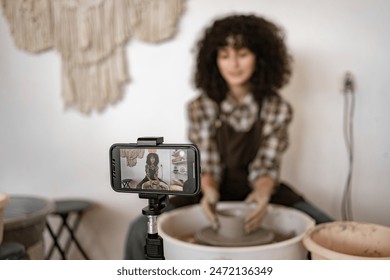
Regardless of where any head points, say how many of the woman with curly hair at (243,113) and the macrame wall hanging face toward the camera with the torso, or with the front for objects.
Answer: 2

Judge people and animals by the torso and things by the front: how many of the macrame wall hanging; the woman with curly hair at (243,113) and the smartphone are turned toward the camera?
3

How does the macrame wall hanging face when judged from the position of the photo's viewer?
facing the viewer

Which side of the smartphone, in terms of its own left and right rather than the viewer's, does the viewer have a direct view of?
front

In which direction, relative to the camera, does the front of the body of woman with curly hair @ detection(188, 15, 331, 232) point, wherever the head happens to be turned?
toward the camera
